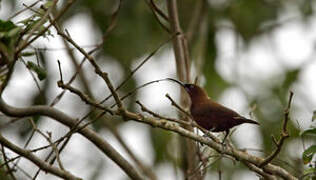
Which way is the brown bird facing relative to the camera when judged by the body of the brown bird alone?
to the viewer's left
